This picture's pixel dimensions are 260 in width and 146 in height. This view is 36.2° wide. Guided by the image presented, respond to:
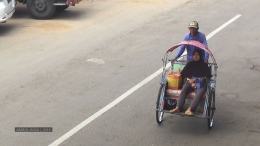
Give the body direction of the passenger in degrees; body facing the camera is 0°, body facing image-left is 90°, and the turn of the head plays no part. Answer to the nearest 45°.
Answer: approximately 45°

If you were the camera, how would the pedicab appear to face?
facing the viewer
